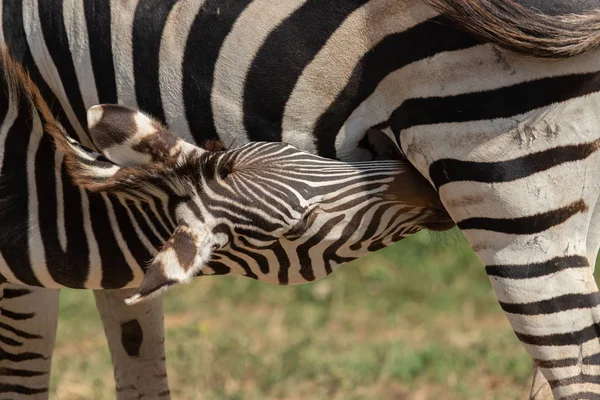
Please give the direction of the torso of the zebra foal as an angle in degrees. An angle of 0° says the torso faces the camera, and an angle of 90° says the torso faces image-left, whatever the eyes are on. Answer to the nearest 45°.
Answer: approximately 270°
